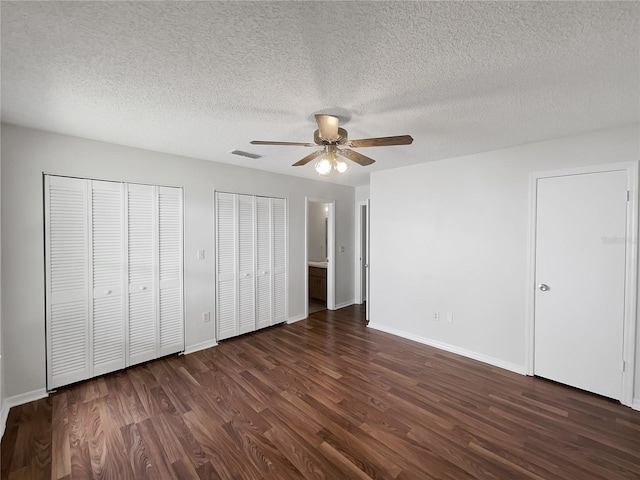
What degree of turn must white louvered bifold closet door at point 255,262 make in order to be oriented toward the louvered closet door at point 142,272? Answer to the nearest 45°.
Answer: approximately 90° to its right

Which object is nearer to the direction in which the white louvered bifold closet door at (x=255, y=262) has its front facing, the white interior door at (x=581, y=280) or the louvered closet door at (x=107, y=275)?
the white interior door

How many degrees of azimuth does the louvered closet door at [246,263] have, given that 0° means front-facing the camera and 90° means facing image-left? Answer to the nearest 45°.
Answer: approximately 315°

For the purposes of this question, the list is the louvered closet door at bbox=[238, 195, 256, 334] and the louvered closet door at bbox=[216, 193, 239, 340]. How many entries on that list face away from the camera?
0

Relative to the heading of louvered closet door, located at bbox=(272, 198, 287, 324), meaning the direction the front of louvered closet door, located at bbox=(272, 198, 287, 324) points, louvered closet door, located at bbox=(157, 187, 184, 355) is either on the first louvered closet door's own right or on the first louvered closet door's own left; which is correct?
on the first louvered closet door's own right

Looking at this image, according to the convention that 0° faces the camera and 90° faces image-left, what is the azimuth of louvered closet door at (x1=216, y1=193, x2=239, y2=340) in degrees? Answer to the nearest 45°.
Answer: approximately 315°

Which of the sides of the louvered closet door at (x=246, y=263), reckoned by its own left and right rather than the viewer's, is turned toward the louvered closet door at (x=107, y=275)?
right

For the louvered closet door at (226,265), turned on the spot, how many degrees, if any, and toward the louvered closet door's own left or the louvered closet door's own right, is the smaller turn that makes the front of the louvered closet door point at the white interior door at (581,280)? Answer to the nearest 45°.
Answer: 0° — it already faces it

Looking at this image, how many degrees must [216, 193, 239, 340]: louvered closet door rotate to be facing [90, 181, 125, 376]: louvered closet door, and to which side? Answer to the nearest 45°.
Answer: approximately 90° to its right

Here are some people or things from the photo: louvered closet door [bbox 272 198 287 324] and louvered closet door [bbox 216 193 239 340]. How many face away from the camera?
0

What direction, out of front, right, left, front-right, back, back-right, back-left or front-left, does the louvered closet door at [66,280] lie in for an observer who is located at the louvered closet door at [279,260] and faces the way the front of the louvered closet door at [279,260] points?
right

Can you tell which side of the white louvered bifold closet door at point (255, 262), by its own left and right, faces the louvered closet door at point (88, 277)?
right

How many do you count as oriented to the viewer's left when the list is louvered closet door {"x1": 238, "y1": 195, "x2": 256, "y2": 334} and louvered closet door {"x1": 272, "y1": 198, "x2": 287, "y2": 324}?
0

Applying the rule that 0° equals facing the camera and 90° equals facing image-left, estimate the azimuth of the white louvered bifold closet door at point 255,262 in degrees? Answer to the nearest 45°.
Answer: approximately 315°

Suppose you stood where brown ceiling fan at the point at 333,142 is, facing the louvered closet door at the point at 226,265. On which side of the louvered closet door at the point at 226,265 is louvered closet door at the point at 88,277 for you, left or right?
left
